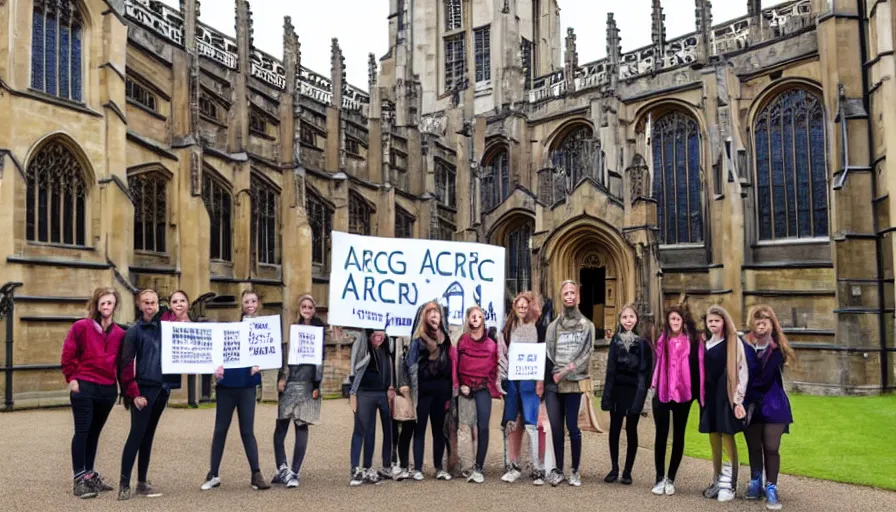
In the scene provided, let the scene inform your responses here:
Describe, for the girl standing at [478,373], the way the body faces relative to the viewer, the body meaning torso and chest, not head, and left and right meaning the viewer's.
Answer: facing the viewer

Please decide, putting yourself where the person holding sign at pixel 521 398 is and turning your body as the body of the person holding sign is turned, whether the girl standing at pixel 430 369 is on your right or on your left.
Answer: on your right

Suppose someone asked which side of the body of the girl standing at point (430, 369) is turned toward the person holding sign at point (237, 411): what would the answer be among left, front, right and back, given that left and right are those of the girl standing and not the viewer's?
right

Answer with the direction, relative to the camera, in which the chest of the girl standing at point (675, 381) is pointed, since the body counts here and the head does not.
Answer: toward the camera

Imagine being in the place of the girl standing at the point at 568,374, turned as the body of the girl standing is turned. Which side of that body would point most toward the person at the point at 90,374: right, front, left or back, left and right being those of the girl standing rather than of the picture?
right

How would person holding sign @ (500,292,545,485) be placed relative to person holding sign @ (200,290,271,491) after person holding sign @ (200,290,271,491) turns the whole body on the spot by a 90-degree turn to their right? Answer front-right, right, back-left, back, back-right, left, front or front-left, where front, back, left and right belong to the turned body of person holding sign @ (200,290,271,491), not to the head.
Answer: back

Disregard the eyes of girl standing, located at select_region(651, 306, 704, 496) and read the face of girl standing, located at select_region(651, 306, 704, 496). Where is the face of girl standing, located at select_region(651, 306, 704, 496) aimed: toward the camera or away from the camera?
toward the camera

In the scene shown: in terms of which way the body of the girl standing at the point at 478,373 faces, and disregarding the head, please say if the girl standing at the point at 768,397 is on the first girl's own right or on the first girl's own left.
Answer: on the first girl's own left

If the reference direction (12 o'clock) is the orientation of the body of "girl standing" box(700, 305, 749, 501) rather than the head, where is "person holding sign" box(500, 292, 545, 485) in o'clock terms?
The person holding sign is roughly at 2 o'clock from the girl standing.

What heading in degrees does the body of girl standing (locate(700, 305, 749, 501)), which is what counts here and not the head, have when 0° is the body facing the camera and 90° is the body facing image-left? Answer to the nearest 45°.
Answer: approximately 45°

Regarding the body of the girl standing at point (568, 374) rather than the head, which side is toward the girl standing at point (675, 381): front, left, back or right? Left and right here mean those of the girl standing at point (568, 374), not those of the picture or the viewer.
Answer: left

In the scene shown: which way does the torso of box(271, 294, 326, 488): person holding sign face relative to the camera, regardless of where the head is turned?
toward the camera

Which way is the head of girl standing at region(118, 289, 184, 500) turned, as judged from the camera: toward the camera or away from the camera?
toward the camera

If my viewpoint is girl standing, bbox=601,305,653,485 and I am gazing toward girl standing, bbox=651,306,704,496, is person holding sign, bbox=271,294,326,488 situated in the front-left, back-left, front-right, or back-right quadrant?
back-right

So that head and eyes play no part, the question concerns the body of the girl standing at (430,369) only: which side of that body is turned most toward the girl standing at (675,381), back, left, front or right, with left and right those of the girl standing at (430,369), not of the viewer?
left

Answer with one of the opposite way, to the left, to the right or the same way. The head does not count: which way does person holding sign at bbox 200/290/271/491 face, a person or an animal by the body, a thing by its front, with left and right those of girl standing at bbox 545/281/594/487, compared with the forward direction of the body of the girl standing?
the same way

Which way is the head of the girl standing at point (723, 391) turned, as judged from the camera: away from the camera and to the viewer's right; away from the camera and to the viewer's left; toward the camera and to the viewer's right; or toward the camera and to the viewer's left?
toward the camera and to the viewer's left

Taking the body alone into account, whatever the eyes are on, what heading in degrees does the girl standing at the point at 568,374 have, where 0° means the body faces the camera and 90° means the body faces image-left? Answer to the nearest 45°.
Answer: approximately 0°

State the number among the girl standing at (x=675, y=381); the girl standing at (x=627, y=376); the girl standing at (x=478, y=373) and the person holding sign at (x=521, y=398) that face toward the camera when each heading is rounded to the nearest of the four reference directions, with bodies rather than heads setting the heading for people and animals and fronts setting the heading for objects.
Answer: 4

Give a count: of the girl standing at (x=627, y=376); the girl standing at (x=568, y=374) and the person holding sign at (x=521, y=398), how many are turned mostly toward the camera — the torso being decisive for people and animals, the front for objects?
3
